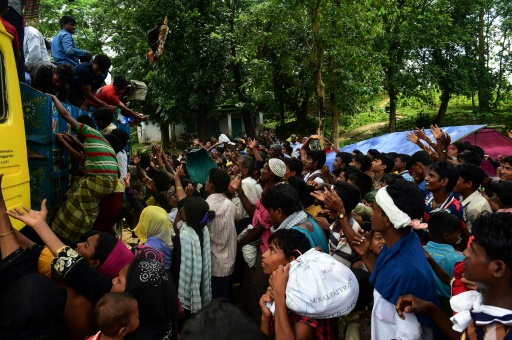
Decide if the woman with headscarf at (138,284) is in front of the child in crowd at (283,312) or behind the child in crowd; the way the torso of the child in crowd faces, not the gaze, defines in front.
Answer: in front

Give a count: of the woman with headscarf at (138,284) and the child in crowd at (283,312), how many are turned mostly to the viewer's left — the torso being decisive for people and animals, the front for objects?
2

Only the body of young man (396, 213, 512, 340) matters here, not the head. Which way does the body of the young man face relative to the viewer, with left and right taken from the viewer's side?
facing to the left of the viewer

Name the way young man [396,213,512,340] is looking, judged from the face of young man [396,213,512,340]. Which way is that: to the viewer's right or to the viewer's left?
to the viewer's left

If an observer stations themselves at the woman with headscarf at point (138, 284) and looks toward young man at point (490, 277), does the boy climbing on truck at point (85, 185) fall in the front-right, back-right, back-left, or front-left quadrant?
back-left

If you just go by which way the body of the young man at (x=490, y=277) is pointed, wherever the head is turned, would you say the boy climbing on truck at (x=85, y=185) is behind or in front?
in front

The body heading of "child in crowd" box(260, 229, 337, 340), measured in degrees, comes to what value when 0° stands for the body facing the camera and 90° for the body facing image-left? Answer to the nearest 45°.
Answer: approximately 90°

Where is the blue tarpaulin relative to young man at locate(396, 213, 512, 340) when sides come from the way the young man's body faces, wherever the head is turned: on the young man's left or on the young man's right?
on the young man's right
